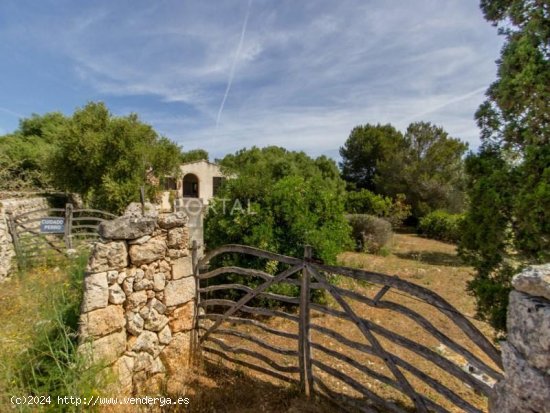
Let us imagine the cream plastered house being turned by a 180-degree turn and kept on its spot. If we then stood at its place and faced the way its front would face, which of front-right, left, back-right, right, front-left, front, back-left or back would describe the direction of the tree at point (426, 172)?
back-right

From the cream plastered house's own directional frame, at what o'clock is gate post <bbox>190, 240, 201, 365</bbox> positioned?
The gate post is roughly at 12 o'clock from the cream plastered house.

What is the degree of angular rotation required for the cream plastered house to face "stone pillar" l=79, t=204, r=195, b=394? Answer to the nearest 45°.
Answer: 0° — it already faces it

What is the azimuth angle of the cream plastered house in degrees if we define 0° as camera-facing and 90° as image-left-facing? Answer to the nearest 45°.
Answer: approximately 0°

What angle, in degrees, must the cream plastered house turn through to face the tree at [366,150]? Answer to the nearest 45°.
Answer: approximately 90° to its left

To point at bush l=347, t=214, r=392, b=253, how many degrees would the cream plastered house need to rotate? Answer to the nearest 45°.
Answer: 0° — it already faces it

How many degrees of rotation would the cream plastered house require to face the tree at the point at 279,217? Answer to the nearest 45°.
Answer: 0° — it already faces it

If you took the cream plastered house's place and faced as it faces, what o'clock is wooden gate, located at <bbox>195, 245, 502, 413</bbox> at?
The wooden gate is roughly at 12 o'clock from the cream plastered house.

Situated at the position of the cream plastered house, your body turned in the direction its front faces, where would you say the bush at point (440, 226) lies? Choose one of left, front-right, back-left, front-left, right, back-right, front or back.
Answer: front-left

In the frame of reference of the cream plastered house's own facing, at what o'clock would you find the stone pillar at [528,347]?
The stone pillar is roughly at 12 o'clock from the cream plastered house.

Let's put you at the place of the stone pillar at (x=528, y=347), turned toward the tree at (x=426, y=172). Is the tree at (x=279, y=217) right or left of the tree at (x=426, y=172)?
left
